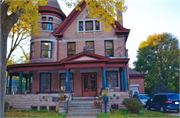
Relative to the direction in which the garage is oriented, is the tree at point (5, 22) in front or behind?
in front

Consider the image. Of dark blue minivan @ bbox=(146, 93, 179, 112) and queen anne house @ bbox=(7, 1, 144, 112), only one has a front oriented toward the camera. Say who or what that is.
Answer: the queen anne house

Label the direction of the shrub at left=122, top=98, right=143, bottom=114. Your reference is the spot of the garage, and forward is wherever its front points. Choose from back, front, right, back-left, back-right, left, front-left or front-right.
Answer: front

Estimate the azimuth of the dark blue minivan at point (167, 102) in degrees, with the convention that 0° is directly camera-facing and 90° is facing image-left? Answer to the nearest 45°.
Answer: approximately 135°

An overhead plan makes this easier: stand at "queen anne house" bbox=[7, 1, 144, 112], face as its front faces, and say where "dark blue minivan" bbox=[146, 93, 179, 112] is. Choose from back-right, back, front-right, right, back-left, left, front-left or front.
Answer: front-left

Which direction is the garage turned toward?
toward the camera

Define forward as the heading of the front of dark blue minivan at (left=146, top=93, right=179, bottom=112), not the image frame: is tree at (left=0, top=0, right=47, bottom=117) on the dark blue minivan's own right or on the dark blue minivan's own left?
on the dark blue minivan's own left

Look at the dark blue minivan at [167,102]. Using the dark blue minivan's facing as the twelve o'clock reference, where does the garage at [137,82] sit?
The garage is roughly at 1 o'clock from the dark blue minivan.

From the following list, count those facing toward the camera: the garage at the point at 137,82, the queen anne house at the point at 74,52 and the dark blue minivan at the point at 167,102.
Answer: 2

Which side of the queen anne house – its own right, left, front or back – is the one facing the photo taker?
front
